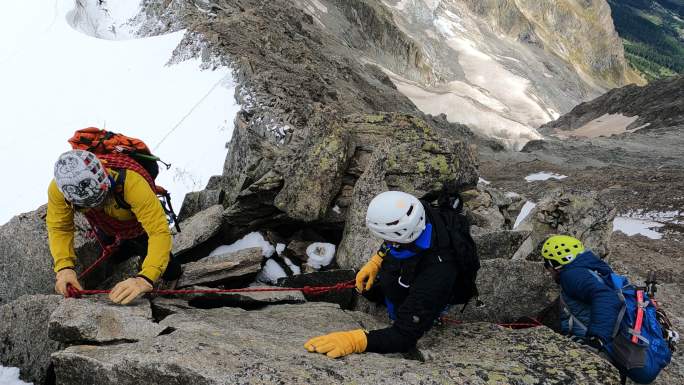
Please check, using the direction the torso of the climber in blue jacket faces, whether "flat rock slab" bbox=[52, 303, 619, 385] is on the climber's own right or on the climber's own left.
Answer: on the climber's own left

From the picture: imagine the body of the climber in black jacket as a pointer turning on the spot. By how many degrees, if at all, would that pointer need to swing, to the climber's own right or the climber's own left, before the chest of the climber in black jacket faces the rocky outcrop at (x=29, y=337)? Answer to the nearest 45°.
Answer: approximately 45° to the climber's own right

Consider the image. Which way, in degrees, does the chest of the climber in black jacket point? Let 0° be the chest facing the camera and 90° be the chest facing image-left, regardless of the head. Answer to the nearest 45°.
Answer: approximately 45°
